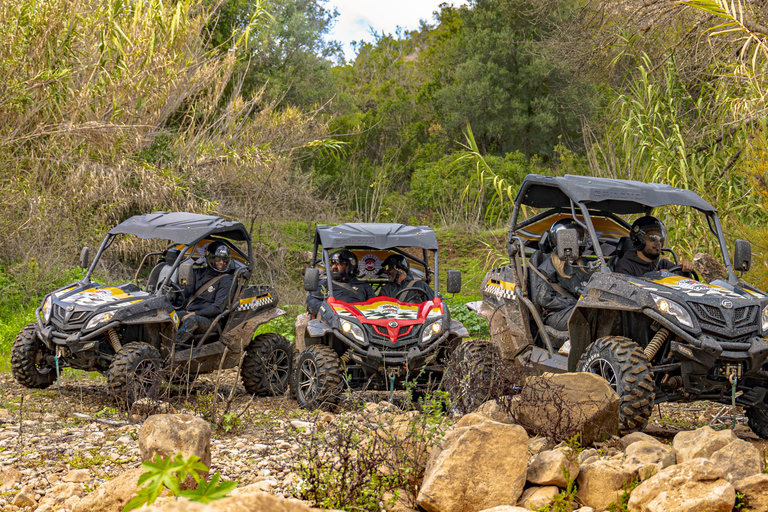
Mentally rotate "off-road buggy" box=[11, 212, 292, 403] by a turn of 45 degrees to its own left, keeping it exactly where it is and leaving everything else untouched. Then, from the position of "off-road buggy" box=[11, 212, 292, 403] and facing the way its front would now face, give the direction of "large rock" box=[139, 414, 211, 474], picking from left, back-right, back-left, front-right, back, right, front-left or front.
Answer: front

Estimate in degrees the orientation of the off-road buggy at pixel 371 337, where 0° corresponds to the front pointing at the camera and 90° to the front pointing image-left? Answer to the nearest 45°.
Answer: approximately 0°

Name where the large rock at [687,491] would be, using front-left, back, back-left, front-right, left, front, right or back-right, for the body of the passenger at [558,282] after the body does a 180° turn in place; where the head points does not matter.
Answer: back-left

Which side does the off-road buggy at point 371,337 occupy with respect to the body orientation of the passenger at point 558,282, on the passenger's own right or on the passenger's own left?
on the passenger's own right

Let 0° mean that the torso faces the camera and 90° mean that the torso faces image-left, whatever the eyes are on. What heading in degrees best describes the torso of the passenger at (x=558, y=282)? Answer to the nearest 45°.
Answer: approximately 315°

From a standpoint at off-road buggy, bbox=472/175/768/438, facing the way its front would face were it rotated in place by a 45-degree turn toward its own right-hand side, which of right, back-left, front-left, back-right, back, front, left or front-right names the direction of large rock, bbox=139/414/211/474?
front-right

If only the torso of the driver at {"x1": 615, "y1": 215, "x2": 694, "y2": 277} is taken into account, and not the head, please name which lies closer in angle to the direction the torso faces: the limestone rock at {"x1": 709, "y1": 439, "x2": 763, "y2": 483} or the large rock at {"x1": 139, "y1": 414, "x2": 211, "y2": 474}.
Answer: the limestone rock

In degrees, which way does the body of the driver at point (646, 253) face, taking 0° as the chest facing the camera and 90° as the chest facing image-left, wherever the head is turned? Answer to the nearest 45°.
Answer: approximately 315°

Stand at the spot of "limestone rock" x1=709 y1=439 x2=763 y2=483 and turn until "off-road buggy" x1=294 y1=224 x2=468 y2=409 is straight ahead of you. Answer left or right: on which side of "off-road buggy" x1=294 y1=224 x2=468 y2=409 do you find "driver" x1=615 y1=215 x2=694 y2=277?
right

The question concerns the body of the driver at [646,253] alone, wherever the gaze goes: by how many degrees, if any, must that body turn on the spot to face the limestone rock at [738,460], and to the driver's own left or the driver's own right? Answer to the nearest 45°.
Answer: approximately 45° to the driver's own right

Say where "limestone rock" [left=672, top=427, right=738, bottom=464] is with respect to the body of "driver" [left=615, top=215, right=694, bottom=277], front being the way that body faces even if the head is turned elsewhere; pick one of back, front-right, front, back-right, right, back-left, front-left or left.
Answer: front-right

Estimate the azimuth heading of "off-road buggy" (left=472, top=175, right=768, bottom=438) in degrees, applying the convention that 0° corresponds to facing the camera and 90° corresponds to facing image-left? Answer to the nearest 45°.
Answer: approximately 315°

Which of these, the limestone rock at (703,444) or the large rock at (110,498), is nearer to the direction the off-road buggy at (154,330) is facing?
the large rock

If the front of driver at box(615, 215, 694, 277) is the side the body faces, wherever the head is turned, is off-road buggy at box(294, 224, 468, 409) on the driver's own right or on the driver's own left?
on the driver's own right
